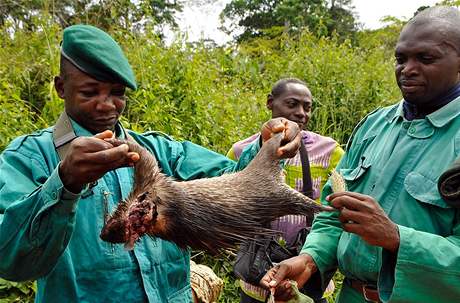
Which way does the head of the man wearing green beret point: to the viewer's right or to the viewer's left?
to the viewer's right

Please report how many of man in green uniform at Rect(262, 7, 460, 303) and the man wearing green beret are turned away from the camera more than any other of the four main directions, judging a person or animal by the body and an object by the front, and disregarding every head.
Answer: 0

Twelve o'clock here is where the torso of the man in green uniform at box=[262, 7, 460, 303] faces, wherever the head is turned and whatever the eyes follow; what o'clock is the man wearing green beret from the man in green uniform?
The man wearing green beret is roughly at 1 o'clock from the man in green uniform.

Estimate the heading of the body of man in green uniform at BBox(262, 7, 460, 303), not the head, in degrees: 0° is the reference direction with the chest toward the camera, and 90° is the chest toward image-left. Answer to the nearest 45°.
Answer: approximately 45°

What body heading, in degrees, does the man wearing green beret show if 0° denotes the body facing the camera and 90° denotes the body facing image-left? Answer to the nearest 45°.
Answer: approximately 315°
